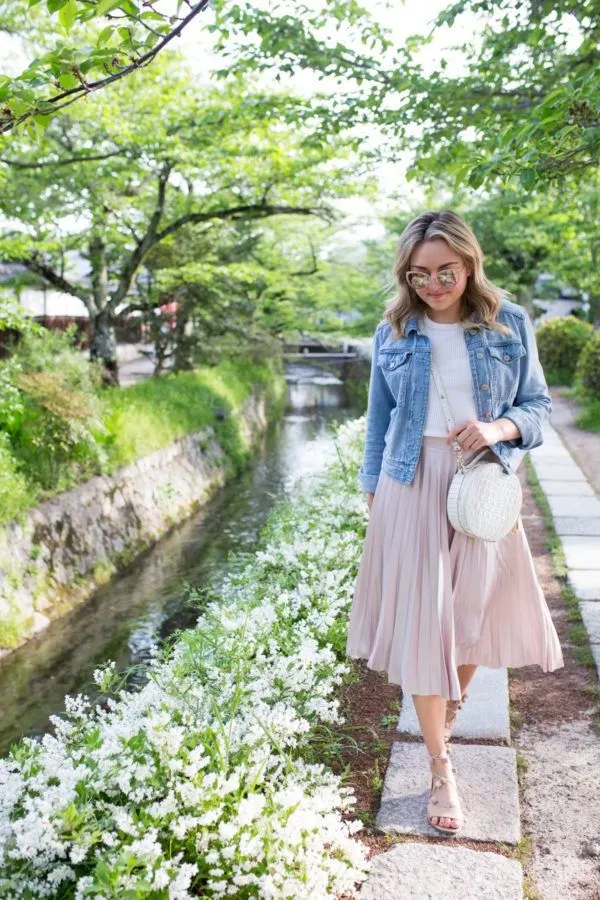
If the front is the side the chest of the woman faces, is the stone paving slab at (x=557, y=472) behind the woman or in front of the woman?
behind

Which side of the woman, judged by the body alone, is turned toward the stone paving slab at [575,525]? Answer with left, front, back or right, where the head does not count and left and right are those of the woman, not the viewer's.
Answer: back

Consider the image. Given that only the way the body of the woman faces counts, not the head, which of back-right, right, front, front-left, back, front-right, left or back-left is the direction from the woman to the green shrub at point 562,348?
back

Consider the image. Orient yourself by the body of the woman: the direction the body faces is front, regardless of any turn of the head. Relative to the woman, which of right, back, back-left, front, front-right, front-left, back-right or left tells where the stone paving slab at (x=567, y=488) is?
back

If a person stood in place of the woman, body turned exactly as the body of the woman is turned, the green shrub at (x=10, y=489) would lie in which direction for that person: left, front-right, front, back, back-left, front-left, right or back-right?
back-right

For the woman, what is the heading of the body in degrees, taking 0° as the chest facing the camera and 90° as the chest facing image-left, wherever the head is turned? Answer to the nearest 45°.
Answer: approximately 0°

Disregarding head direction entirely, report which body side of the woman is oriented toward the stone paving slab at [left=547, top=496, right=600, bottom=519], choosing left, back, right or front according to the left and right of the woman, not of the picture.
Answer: back

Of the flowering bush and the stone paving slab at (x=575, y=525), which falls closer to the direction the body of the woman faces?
the flowering bush
